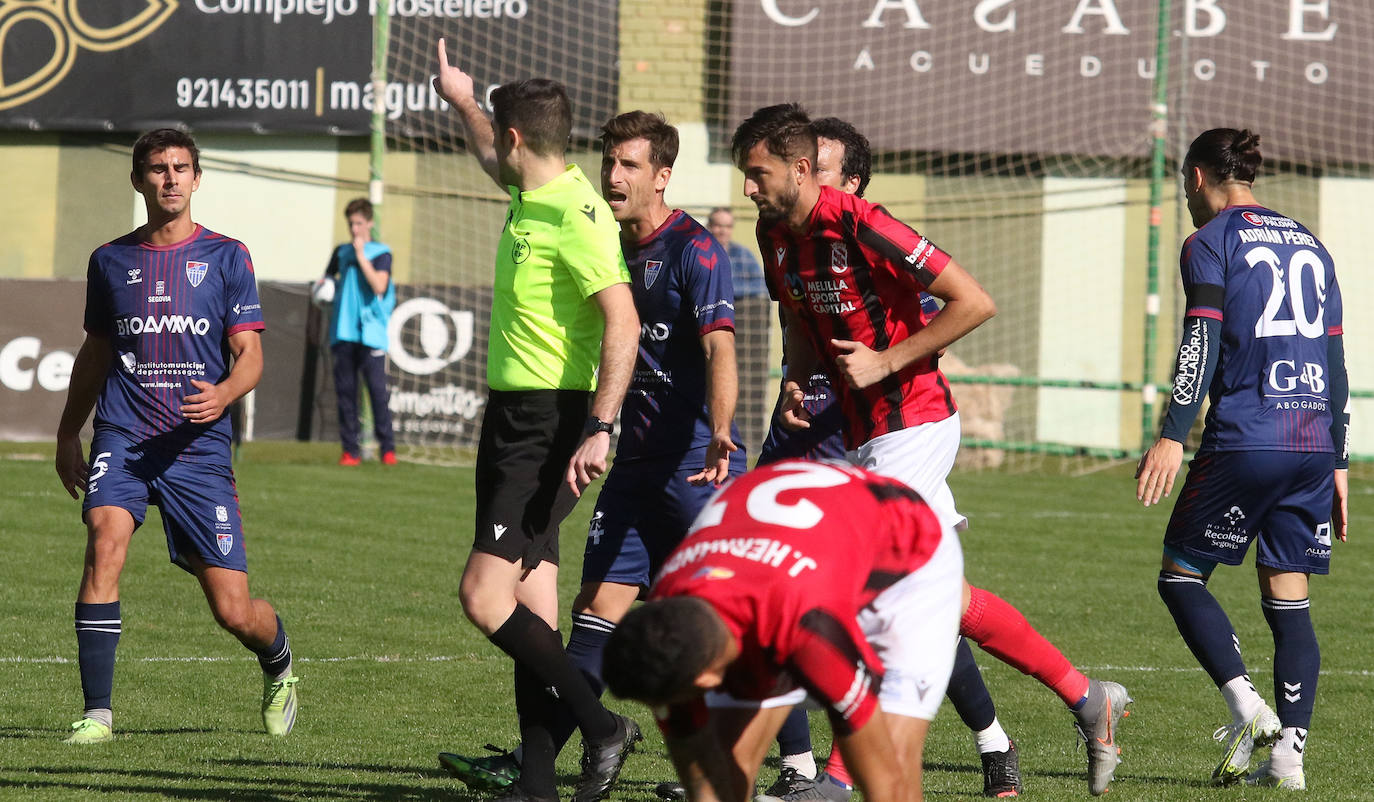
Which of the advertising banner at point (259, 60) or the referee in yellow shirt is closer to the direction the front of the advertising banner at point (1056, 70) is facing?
the referee in yellow shirt

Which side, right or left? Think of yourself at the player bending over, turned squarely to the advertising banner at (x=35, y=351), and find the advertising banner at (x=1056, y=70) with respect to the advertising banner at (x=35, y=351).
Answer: right

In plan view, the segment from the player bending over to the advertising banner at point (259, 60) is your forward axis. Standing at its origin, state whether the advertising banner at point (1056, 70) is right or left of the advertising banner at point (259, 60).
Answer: right

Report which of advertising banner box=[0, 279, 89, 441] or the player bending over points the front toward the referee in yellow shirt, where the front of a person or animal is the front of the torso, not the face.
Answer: the advertising banner

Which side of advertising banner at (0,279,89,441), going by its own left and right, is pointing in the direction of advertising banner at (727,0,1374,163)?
left

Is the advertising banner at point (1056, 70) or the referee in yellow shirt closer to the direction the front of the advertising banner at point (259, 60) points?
the referee in yellow shirt

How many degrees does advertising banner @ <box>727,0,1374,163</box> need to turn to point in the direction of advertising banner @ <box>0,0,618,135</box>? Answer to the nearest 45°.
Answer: approximately 90° to its right

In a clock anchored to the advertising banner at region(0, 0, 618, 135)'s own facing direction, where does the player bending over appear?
The player bending over is roughly at 12 o'clock from the advertising banner.

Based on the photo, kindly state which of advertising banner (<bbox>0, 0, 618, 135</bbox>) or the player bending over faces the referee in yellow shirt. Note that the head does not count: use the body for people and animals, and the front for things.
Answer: the advertising banner

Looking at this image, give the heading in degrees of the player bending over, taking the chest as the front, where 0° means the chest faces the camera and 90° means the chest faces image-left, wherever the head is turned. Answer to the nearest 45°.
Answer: approximately 45°
